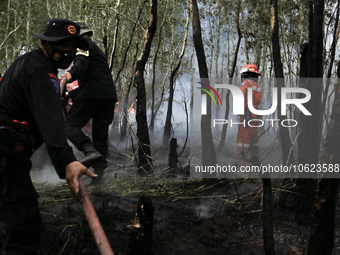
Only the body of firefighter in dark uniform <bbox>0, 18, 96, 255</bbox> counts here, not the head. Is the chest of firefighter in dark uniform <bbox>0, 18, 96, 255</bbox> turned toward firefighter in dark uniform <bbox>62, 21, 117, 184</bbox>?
no

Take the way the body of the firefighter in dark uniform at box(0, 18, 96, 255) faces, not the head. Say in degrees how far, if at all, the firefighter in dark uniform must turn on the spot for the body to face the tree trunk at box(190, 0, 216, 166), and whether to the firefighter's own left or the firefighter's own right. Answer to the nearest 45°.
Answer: approximately 45° to the firefighter's own left

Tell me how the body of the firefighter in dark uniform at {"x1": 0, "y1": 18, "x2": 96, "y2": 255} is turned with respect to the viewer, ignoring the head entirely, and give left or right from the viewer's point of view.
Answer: facing to the right of the viewer

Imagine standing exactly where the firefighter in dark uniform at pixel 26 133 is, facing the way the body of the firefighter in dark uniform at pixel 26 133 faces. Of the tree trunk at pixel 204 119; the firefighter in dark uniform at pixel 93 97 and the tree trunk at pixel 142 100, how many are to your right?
0

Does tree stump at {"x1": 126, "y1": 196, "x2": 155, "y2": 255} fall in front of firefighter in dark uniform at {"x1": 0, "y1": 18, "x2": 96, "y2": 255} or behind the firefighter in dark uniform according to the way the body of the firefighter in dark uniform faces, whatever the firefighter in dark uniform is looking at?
in front

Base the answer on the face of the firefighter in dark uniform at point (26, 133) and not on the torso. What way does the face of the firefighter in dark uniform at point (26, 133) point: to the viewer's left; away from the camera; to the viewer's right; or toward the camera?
to the viewer's right

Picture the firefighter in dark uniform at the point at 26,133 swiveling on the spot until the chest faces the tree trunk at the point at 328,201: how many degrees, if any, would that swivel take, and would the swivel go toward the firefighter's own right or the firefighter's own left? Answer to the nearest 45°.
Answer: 0° — they already face it

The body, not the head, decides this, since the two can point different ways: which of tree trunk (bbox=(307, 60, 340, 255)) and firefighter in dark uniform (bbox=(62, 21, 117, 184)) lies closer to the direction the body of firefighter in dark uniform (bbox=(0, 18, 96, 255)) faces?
the tree trunk
